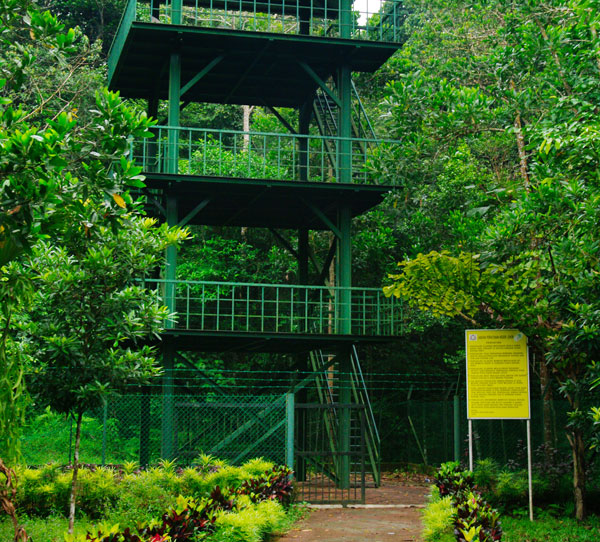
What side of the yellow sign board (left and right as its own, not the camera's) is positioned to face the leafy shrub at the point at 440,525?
front

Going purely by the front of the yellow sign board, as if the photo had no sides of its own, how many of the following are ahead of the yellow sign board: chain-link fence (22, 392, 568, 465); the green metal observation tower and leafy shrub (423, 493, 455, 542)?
1

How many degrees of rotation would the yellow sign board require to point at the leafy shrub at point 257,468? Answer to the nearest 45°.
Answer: approximately 90° to its right

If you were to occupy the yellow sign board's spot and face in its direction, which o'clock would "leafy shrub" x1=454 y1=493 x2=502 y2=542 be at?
The leafy shrub is roughly at 12 o'clock from the yellow sign board.

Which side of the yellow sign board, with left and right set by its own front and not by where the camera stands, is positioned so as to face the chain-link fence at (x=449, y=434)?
back

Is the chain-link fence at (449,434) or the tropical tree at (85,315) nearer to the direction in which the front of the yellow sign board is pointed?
the tropical tree

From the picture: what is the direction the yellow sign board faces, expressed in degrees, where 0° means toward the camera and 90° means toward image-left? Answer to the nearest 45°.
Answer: approximately 0°

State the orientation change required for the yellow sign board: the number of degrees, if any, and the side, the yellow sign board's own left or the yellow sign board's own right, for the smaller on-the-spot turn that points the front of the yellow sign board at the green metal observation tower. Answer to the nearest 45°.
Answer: approximately 135° to the yellow sign board's own right
